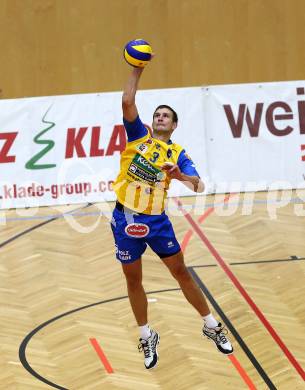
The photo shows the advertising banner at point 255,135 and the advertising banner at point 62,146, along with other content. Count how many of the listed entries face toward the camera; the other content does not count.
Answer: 2

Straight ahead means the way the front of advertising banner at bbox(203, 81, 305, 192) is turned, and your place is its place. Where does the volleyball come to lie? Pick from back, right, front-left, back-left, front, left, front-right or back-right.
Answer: front

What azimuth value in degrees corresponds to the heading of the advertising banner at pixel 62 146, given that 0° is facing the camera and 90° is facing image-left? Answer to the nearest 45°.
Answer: approximately 0°

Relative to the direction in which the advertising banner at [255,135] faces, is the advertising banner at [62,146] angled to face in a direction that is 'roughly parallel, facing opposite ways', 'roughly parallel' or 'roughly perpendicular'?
roughly parallel

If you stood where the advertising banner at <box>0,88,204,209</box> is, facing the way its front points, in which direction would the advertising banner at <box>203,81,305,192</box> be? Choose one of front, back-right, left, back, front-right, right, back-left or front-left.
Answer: left

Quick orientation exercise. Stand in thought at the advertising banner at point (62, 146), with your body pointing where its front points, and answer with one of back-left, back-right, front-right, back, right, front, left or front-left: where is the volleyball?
front

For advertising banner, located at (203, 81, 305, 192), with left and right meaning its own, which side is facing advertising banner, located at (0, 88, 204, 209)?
right

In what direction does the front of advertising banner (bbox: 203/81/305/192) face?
toward the camera
